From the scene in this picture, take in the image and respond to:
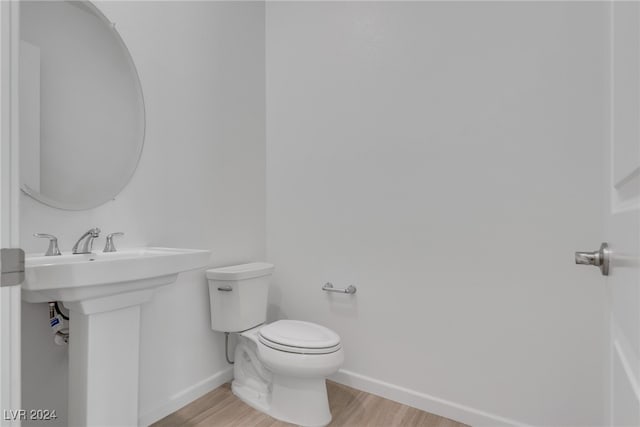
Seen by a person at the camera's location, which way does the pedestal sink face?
facing the viewer and to the right of the viewer

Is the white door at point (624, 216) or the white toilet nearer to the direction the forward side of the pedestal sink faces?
the white door

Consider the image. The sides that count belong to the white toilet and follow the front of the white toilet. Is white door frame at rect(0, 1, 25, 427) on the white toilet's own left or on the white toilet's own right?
on the white toilet's own right

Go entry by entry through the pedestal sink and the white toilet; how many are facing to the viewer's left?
0

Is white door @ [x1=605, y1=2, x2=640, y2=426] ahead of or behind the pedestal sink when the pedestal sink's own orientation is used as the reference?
ahead

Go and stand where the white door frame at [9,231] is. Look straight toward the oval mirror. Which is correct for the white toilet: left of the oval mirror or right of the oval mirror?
right

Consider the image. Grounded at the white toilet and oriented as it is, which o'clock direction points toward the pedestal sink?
The pedestal sink is roughly at 3 o'clock from the white toilet.

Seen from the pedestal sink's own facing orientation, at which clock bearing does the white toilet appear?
The white toilet is roughly at 10 o'clock from the pedestal sink.
